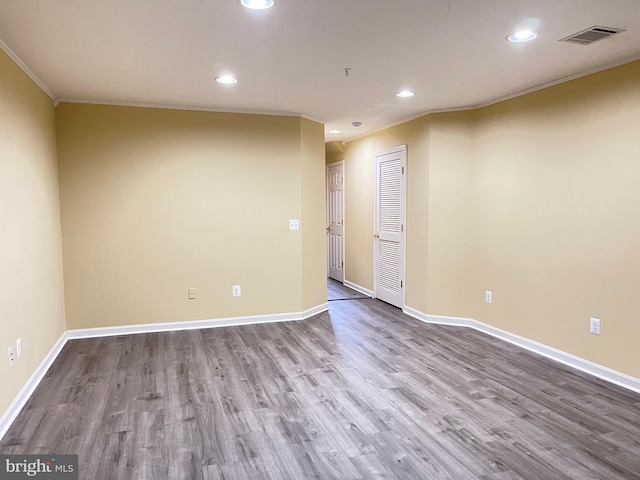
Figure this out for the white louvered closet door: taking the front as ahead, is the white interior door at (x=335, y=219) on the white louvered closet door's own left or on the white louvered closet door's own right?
on the white louvered closet door's own right

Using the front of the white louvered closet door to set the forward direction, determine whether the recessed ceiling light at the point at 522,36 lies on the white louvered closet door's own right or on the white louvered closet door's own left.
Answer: on the white louvered closet door's own left

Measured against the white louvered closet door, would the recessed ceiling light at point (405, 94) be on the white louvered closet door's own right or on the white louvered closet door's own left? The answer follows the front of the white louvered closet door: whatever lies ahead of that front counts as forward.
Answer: on the white louvered closet door's own left

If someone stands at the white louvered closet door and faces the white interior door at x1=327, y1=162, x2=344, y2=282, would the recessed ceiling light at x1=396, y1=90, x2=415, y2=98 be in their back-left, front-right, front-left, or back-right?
back-left

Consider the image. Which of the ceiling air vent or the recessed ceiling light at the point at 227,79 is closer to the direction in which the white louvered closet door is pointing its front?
the recessed ceiling light

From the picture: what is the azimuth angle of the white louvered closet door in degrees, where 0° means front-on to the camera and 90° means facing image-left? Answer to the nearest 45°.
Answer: approximately 45°

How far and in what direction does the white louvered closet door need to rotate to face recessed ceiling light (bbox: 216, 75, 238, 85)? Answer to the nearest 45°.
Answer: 0° — it already faces it

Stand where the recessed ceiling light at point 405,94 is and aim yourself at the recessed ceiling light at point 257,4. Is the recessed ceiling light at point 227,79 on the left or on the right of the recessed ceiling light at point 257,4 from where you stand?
right
